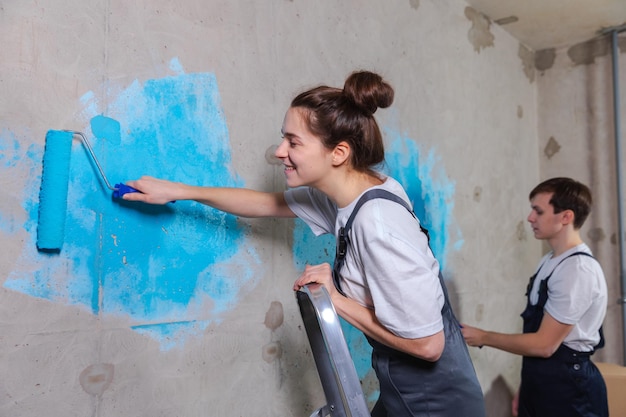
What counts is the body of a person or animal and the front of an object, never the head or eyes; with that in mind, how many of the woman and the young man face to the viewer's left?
2

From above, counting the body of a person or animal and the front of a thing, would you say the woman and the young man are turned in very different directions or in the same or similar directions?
same or similar directions

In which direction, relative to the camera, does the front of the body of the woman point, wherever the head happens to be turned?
to the viewer's left

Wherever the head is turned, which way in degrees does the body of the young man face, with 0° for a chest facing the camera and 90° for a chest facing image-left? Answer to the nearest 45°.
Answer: approximately 90°

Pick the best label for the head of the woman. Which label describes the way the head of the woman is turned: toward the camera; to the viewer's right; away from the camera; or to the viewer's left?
to the viewer's left

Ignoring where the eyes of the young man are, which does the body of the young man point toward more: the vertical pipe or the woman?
the woman

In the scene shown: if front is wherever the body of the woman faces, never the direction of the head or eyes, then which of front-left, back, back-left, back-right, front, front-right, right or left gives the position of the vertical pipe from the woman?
back-right

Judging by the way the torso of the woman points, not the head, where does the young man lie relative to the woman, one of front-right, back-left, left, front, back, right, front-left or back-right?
back-right

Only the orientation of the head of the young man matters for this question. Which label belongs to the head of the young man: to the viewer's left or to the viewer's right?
to the viewer's left

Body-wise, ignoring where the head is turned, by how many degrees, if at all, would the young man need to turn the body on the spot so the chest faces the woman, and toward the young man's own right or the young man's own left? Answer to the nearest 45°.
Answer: approximately 45° to the young man's own left
